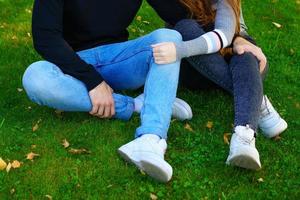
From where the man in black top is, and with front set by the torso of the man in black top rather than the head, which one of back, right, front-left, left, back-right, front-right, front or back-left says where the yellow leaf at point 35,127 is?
right

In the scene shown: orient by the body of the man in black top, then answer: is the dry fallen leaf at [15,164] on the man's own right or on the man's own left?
on the man's own right

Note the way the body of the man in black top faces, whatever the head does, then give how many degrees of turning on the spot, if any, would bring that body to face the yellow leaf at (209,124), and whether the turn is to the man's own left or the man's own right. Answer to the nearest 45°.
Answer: approximately 90° to the man's own left

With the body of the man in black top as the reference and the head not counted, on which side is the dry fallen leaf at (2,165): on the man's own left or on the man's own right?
on the man's own right

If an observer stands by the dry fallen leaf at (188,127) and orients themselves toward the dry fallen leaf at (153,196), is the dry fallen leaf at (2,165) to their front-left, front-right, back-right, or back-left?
front-right

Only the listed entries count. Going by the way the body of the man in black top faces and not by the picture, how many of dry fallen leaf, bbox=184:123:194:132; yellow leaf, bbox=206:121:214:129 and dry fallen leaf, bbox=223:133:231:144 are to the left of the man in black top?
3

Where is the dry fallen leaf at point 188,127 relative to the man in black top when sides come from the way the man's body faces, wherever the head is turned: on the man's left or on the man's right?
on the man's left

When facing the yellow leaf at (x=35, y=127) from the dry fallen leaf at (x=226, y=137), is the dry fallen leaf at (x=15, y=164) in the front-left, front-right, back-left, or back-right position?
front-left

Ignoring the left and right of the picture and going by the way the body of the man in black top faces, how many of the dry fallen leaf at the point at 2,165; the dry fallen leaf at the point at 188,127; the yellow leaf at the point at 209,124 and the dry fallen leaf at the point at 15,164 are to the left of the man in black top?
2

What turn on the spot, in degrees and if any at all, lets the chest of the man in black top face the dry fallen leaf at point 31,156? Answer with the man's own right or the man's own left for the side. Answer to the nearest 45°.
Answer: approximately 45° to the man's own right

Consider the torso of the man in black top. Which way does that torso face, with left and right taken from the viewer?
facing the viewer
